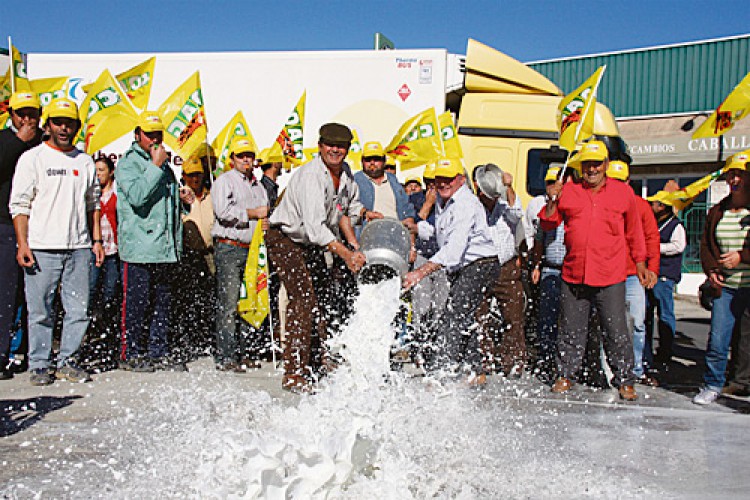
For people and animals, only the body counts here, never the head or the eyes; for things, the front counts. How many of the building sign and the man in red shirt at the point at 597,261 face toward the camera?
2

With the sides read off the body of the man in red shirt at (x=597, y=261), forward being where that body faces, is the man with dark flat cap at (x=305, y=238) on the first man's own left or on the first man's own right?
on the first man's own right

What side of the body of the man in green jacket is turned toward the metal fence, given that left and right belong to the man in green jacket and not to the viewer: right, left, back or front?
left

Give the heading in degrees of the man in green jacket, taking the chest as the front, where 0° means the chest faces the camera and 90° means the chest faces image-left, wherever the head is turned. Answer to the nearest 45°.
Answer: approximately 315°

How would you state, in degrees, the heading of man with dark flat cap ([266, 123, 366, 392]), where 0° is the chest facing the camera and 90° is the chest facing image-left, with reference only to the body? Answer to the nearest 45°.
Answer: approximately 315°

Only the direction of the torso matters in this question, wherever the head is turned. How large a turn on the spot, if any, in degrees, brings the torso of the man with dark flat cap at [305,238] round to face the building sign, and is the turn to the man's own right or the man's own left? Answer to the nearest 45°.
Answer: approximately 90° to the man's own left

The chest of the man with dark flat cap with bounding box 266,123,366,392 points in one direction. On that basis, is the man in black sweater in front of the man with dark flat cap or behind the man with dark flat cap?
behind

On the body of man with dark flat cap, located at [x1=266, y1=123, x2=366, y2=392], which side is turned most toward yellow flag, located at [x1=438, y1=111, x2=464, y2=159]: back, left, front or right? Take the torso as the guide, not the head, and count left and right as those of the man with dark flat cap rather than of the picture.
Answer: left
